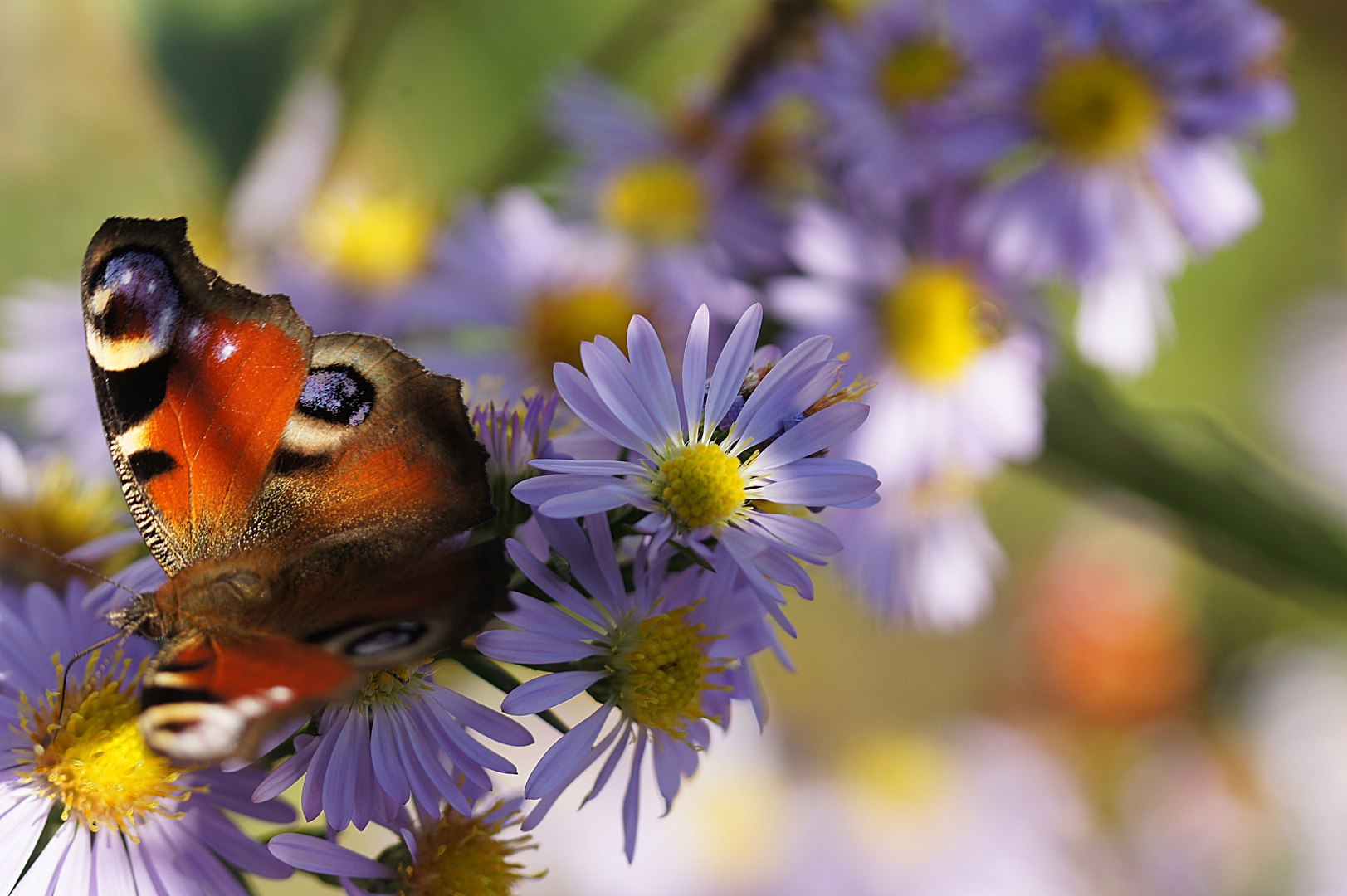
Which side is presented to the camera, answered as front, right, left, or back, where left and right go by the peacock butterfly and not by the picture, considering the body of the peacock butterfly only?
left
